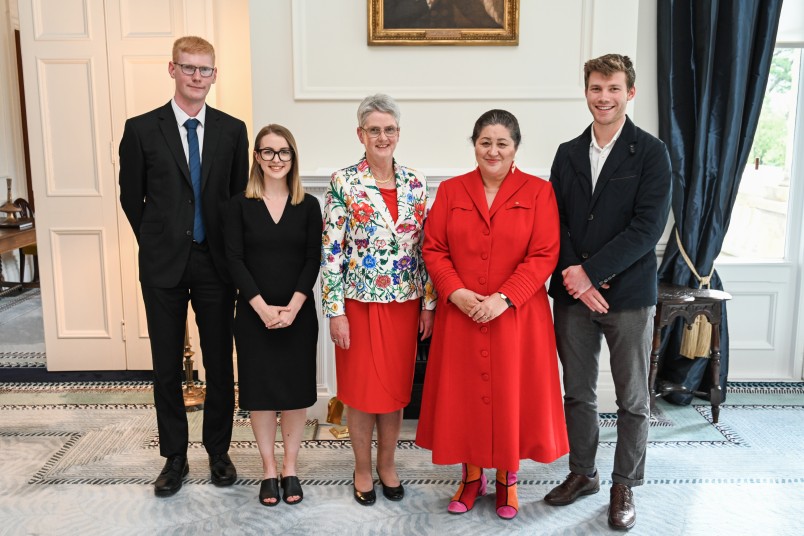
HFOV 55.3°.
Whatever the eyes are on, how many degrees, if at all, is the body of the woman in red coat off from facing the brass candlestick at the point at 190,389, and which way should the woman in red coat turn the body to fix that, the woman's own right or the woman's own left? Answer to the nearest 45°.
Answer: approximately 135° to the woman's own right

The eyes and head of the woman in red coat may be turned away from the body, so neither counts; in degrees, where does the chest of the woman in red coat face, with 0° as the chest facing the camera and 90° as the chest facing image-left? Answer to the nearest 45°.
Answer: approximately 0°

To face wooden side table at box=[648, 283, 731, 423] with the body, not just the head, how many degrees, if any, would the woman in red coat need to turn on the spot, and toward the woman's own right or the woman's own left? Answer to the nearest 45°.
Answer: approximately 135° to the woman's own left

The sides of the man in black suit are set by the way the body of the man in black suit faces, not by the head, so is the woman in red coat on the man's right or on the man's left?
on the man's left

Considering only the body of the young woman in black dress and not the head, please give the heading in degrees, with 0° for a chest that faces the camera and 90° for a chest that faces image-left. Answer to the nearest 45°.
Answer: approximately 0°
